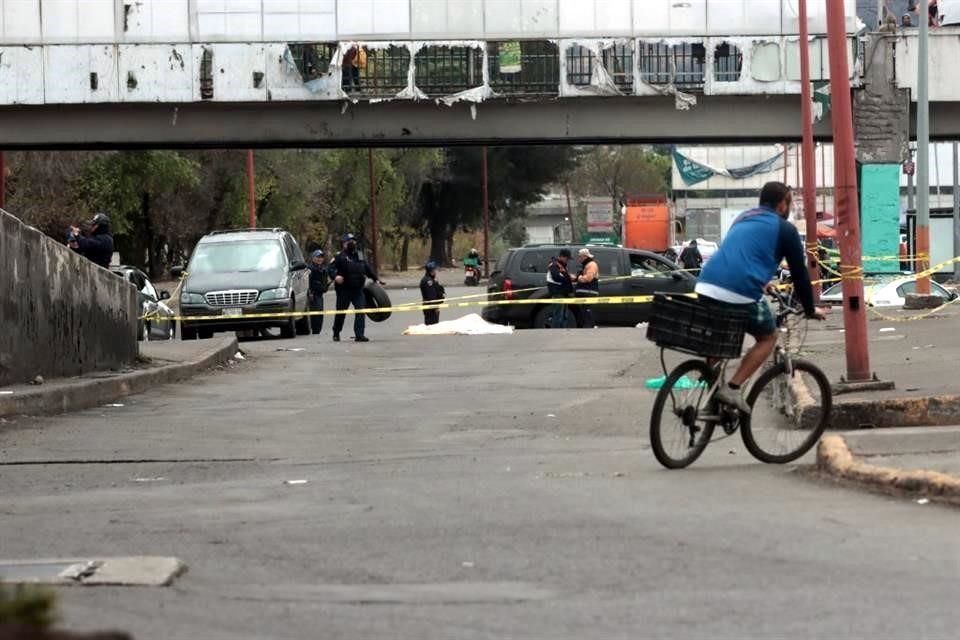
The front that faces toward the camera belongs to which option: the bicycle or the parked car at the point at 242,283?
the parked car

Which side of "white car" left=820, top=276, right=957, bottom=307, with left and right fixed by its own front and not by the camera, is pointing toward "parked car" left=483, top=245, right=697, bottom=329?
front

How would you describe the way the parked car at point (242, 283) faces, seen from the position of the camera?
facing the viewer

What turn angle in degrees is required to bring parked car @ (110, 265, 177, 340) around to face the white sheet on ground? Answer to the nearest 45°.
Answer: approximately 45° to its left

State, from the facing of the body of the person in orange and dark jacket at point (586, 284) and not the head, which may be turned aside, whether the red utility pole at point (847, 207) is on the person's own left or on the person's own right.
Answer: on the person's own left

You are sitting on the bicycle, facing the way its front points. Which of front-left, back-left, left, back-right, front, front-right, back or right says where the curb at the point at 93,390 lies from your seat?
left

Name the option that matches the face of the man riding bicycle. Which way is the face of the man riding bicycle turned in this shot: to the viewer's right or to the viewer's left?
to the viewer's right

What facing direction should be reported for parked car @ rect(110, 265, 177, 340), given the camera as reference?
facing the viewer and to the right of the viewer

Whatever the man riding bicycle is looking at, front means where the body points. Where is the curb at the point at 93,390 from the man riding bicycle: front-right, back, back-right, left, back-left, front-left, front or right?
left

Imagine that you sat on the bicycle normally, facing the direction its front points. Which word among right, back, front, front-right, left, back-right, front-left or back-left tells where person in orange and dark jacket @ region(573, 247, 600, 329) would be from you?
front-left

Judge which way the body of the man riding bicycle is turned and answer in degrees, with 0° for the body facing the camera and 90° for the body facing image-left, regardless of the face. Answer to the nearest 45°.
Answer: approximately 225°

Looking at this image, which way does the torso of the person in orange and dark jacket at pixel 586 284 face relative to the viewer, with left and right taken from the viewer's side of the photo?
facing to the left of the viewer

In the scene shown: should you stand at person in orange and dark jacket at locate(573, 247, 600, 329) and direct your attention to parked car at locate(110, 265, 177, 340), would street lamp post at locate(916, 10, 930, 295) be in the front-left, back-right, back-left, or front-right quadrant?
back-right
